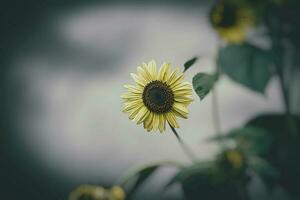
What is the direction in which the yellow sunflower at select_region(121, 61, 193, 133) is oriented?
toward the camera
